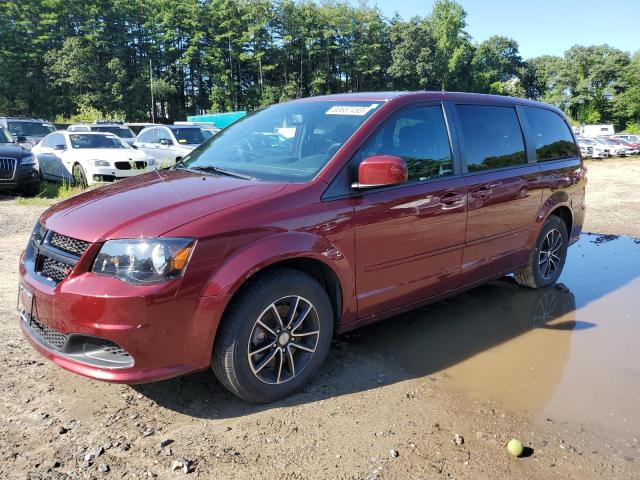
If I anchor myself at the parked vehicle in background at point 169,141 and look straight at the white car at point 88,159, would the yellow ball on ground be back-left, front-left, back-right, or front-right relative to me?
front-left

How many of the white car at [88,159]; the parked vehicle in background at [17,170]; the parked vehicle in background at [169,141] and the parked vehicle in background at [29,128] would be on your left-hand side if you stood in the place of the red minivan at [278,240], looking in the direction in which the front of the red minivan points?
0

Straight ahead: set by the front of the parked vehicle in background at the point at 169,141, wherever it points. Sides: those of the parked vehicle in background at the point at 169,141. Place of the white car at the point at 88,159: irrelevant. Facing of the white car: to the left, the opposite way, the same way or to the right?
the same way

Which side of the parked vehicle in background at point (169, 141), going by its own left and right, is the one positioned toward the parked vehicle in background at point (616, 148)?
left

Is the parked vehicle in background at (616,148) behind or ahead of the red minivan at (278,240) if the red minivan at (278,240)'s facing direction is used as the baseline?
behind

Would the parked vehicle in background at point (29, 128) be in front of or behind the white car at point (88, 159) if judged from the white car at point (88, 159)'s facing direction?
behind

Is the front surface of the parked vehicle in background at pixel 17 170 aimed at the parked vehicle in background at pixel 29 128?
no

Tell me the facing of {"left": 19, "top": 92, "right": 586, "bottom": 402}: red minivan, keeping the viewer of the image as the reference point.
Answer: facing the viewer and to the left of the viewer

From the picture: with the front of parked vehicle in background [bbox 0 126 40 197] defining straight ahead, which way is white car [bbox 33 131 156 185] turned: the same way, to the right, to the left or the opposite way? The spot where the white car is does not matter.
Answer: the same way

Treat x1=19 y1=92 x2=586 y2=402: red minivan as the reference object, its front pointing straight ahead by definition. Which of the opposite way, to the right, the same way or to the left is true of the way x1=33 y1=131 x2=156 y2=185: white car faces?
to the left

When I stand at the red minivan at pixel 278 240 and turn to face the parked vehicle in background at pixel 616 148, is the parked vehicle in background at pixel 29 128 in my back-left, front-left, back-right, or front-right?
front-left

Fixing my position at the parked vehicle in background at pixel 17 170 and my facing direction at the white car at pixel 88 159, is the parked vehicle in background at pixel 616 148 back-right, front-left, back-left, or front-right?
front-right

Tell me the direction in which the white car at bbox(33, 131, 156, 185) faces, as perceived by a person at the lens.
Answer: facing the viewer and to the right of the viewer

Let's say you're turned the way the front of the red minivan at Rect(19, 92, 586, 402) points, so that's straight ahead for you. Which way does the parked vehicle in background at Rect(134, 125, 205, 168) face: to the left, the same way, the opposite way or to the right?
to the left

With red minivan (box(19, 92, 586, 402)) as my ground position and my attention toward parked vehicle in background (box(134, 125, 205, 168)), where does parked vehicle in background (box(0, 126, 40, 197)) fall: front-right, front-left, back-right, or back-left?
front-left

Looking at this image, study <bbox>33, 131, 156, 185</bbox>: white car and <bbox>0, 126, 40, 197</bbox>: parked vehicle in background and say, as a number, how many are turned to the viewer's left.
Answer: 0
